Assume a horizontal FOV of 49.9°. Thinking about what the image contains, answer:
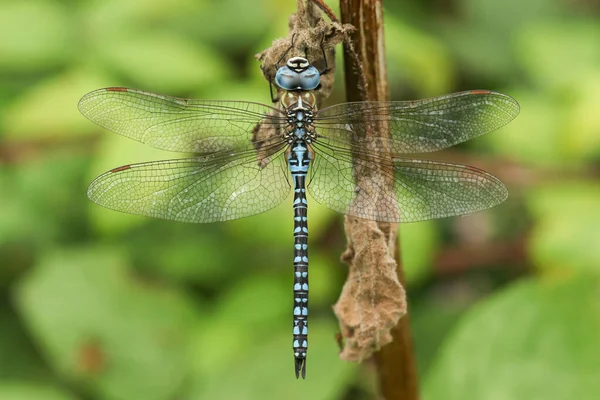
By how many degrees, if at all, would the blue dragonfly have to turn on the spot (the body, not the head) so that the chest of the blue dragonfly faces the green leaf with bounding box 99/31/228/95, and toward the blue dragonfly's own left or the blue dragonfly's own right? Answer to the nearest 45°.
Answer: approximately 45° to the blue dragonfly's own left

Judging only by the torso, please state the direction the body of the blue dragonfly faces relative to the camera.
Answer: away from the camera

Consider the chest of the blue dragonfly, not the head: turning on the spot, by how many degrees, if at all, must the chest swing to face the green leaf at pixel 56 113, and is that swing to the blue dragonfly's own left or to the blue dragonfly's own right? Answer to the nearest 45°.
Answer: approximately 45° to the blue dragonfly's own left
